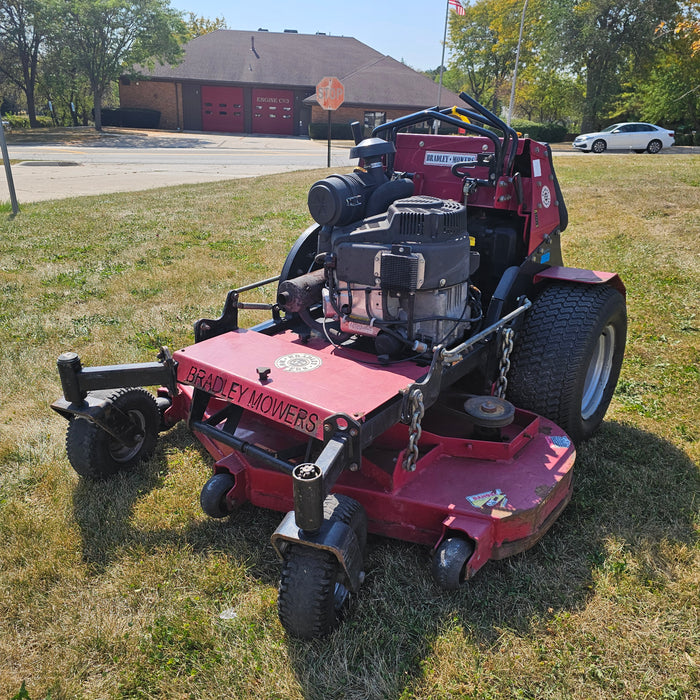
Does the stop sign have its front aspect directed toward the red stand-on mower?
yes

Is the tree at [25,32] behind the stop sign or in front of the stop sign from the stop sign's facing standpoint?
behind

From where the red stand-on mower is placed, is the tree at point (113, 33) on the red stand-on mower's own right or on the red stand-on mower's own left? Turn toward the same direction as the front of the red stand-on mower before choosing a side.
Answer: on the red stand-on mower's own right

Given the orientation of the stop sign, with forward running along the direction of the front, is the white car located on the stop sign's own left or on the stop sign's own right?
on the stop sign's own left

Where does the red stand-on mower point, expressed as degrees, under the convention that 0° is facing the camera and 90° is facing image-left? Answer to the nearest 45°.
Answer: approximately 45°

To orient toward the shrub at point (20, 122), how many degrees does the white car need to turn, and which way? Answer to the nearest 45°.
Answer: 0° — it already faces it

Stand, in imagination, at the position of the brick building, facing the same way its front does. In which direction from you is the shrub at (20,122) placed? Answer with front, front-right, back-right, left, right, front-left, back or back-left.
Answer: right

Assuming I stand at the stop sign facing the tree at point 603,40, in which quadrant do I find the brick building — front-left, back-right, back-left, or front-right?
front-left

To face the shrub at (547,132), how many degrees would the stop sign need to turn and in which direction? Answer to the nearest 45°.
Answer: approximately 135° to its left

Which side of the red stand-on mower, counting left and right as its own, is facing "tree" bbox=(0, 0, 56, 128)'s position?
right

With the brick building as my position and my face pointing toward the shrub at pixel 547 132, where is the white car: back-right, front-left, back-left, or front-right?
front-right

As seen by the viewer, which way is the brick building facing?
toward the camera

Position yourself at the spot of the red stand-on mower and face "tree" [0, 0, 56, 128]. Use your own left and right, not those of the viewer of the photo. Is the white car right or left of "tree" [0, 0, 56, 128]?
right

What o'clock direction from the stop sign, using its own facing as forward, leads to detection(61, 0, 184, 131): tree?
The tree is roughly at 5 o'clock from the stop sign.

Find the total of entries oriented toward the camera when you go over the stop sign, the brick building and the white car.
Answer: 2

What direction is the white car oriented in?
to the viewer's left

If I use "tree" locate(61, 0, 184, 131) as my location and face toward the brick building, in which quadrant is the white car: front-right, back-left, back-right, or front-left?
front-right

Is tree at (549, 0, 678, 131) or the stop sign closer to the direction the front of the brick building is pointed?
the stop sign

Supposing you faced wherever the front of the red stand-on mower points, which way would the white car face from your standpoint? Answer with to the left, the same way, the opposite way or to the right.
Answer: to the right

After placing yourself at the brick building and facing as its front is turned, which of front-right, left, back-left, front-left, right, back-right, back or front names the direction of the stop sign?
front
